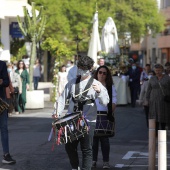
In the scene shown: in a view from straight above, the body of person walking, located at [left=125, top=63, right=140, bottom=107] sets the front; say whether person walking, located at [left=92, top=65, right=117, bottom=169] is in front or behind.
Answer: in front

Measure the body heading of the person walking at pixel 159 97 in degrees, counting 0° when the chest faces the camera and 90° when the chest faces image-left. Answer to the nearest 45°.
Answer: approximately 0°

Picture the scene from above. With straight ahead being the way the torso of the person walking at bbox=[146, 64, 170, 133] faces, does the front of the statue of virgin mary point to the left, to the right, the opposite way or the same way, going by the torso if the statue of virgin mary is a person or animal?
the same way

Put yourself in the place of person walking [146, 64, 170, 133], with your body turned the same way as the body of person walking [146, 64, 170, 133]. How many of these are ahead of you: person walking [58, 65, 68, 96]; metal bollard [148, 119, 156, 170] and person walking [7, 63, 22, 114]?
1

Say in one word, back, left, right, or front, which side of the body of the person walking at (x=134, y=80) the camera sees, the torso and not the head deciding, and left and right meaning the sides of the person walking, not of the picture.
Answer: front

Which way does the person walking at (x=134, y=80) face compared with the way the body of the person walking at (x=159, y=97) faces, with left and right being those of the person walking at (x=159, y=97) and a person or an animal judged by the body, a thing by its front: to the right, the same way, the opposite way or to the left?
the same way

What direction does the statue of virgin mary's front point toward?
toward the camera

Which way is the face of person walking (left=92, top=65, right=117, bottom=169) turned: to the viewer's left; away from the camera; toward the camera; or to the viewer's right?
toward the camera

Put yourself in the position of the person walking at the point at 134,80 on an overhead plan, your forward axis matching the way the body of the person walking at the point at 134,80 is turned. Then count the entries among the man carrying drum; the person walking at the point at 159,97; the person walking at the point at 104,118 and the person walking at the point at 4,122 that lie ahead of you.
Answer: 4

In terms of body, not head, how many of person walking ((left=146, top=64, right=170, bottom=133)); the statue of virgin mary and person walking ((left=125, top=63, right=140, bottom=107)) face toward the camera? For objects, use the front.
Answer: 3

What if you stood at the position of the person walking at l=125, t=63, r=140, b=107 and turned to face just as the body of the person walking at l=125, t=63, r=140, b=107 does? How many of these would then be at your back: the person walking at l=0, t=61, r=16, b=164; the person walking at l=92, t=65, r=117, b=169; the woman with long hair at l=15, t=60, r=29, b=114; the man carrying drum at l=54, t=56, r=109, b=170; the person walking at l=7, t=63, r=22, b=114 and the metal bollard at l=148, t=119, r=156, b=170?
0

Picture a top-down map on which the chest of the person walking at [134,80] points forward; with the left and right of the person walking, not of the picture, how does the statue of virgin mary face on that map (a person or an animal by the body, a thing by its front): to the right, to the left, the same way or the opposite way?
the same way

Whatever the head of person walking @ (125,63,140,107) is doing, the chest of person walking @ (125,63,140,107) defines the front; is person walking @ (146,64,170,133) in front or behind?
in front

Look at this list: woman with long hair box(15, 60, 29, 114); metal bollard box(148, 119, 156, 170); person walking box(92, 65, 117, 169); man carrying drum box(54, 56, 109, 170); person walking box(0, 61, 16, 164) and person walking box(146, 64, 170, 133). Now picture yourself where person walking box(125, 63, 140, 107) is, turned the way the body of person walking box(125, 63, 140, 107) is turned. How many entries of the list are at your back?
0

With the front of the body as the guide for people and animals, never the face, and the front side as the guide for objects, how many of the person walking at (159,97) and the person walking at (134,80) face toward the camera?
2
